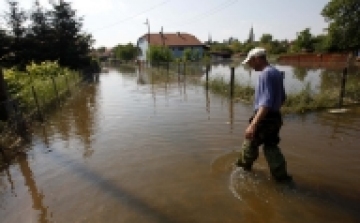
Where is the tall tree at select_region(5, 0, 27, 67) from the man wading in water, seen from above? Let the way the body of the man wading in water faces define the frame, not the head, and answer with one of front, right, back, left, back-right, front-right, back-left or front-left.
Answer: front-right

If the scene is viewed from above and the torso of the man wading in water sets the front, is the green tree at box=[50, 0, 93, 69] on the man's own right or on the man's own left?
on the man's own right

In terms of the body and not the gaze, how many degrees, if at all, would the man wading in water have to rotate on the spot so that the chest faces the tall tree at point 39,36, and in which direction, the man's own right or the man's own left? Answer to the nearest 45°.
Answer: approximately 45° to the man's own right

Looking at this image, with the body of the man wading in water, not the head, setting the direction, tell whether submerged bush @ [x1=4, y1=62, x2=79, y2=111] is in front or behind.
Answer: in front

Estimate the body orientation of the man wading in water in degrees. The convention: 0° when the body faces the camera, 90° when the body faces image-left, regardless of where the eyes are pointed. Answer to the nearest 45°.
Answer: approximately 90°

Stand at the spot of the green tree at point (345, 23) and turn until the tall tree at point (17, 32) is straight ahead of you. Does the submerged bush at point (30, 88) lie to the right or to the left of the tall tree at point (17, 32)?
left

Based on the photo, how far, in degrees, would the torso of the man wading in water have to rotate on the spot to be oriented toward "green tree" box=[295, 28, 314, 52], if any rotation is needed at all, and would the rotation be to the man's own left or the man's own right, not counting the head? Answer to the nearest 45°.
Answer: approximately 90° to the man's own right

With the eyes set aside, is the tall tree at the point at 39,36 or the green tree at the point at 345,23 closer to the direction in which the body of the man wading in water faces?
the tall tree

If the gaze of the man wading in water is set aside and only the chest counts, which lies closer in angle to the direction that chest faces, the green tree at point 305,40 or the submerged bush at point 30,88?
the submerged bush

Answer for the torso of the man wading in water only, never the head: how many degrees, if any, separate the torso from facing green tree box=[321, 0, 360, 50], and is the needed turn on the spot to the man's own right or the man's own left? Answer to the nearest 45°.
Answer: approximately 90° to the man's own right
